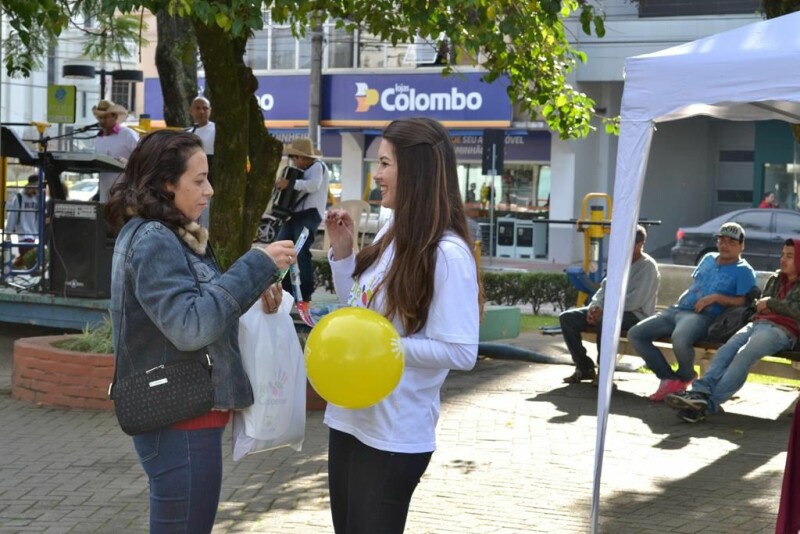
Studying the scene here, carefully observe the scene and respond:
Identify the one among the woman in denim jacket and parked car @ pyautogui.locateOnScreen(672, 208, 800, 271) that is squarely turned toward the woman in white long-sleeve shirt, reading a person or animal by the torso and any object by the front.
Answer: the woman in denim jacket

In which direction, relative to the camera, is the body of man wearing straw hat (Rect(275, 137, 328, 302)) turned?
to the viewer's left

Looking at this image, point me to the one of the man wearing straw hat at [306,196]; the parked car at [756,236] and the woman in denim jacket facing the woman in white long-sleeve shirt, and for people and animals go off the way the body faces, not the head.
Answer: the woman in denim jacket

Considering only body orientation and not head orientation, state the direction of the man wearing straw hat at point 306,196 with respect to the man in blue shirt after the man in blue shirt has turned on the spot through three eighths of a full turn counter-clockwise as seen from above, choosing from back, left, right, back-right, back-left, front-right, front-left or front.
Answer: back-left

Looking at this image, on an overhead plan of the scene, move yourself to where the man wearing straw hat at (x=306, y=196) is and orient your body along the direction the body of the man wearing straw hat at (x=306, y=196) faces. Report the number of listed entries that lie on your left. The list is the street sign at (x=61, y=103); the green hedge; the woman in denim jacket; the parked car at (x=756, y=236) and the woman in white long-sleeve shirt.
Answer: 2

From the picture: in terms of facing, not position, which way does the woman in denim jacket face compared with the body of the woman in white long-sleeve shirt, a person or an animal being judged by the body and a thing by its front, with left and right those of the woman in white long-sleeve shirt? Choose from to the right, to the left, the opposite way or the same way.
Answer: the opposite way

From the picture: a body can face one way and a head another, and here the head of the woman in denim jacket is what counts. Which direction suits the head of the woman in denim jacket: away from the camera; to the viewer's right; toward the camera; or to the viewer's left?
to the viewer's right

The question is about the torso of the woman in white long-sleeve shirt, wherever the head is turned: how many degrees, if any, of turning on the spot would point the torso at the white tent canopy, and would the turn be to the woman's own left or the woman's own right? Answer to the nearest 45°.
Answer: approximately 135° to the woman's own right

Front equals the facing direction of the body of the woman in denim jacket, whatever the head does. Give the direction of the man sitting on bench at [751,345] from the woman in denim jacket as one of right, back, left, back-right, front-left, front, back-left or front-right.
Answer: front-left

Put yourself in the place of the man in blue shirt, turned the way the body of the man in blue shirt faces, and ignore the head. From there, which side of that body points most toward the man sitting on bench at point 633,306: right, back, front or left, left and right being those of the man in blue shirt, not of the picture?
right

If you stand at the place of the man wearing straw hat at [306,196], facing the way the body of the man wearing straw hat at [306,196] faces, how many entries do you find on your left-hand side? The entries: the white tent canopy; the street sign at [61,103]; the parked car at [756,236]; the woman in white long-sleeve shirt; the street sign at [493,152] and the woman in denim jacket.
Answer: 3

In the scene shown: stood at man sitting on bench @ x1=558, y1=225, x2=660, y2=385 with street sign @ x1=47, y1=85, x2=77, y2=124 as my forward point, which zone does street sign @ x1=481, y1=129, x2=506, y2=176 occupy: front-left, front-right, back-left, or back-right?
front-right

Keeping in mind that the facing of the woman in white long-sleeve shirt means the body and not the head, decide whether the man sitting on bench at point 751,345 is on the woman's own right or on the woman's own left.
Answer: on the woman's own right
